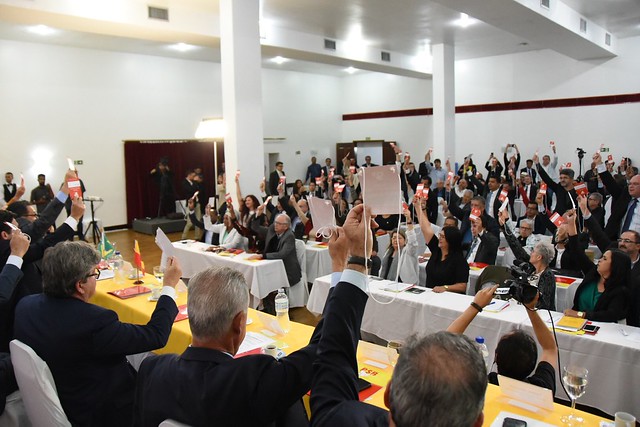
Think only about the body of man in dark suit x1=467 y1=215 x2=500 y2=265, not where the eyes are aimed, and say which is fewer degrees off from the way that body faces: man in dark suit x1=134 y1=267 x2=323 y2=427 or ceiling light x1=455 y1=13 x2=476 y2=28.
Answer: the man in dark suit

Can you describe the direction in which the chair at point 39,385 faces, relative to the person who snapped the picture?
facing away from the viewer and to the right of the viewer

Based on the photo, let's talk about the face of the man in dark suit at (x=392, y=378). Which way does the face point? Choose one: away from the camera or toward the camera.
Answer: away from the camera

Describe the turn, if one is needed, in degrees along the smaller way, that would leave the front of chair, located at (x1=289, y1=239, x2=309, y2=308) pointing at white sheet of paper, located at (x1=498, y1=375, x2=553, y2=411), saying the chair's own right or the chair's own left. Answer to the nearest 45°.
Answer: approximately 45° to the chair's own left

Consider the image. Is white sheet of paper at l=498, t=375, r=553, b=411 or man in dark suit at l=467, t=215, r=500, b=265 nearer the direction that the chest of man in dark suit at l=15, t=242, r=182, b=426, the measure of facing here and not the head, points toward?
the man in dark suit

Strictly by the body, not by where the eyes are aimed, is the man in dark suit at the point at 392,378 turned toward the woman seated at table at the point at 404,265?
yes

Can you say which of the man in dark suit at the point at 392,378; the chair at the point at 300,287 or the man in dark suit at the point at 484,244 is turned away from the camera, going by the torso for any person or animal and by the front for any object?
the man in dark suit at the point at 392,378

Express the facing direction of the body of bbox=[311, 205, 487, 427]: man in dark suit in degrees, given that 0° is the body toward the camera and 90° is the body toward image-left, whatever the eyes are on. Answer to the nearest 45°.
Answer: approximately 180°
